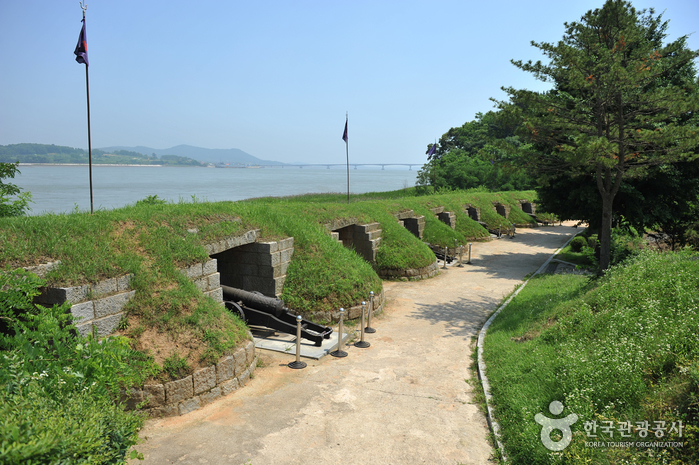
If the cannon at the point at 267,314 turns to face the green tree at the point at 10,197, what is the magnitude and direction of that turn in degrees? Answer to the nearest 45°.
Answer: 0° — it already faces it

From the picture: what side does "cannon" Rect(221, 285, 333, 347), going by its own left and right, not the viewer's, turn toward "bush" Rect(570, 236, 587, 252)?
right

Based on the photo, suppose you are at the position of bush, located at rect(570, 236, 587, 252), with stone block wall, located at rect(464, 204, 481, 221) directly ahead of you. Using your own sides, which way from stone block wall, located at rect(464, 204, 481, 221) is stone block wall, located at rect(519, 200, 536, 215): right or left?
right

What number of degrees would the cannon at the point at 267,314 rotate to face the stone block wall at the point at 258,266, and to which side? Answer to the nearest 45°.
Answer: approximately 45° to its right

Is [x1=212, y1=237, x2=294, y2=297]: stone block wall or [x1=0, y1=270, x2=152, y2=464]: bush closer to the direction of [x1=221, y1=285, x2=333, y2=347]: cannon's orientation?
the stone block wall

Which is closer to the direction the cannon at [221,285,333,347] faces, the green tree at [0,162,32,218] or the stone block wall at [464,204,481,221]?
the green tree
